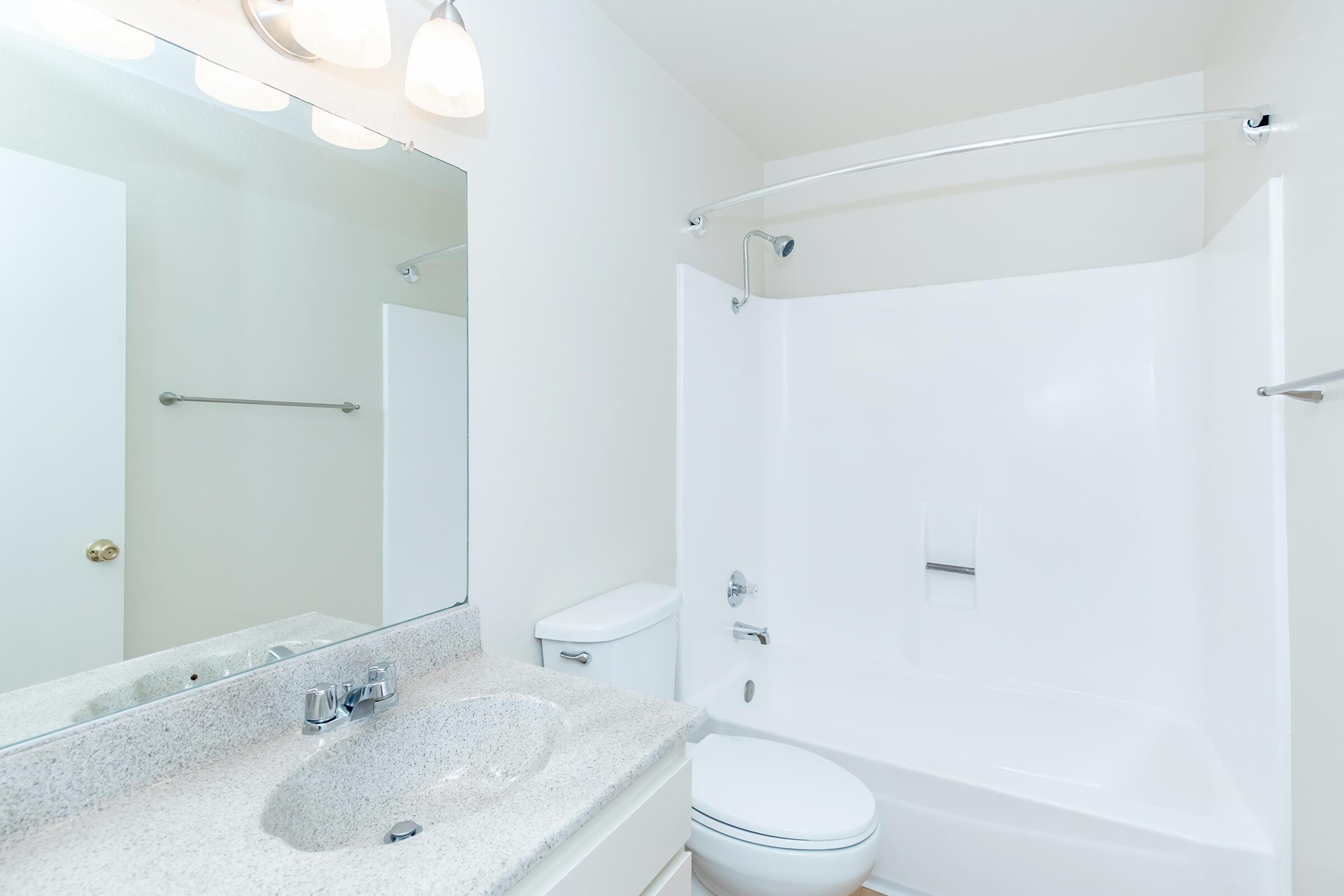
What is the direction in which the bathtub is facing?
toward the camera

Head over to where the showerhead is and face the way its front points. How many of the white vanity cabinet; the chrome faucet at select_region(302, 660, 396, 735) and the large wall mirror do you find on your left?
0

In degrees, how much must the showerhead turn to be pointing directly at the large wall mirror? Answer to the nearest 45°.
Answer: approximately 90° to its right

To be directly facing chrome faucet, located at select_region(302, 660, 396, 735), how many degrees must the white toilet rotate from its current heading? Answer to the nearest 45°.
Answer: approximately 90° to its right

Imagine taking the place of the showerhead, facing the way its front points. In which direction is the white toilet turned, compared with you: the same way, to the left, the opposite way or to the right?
the same way

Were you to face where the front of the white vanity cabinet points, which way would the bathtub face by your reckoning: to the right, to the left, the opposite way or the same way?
to the right

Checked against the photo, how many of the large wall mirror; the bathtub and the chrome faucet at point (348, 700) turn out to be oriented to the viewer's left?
0

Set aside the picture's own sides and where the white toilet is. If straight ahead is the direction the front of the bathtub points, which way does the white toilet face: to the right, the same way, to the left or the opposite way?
to the left

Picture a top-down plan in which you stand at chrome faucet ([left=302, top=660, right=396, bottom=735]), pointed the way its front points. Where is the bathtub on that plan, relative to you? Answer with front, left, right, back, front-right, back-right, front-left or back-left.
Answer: front-left

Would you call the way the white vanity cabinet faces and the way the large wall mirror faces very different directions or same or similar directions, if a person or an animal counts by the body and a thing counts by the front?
same or similar directions

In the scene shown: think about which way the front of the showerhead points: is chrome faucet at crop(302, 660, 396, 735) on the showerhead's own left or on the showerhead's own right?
on the showerhead's own right

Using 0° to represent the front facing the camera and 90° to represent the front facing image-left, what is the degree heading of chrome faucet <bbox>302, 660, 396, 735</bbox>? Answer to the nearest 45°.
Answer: approximately 315°

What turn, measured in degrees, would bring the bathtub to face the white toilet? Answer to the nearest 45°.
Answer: approximately 45° to its right

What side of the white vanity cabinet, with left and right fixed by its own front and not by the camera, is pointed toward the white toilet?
left

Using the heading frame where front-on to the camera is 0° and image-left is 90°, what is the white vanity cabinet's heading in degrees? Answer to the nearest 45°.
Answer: approximately 315°

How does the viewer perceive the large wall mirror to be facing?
facing the viewer and to the right of the viewer
